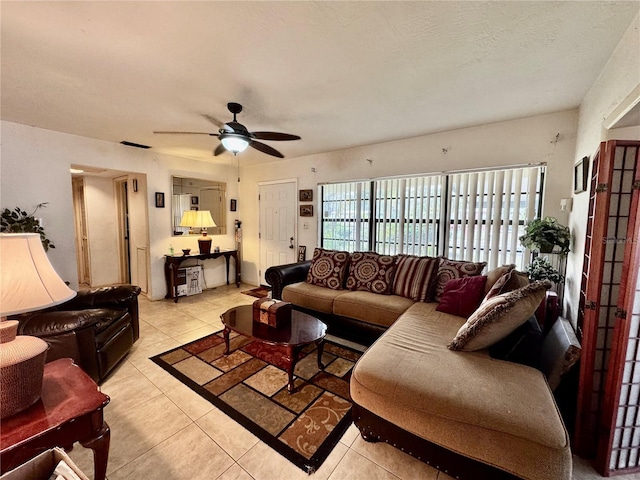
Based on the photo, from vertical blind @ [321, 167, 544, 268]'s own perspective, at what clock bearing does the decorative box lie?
The decorative box is roughly at 12 o'clock from the vertical blind.

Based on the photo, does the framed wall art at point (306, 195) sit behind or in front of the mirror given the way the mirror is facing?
in front

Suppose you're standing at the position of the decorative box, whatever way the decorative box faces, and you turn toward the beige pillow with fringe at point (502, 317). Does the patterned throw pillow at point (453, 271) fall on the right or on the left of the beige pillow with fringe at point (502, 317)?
left

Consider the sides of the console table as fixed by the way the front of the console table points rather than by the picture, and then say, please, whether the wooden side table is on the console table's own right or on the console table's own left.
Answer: on the console table's own right

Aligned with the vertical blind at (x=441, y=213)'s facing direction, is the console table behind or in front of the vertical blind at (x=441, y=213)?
in front

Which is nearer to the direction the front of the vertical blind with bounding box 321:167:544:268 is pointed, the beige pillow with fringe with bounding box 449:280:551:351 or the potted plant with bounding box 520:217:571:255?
the beige pillow with fringe

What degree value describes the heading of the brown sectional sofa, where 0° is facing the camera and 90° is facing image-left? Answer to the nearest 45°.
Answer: approximately 45°

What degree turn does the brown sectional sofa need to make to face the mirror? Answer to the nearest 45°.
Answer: approximately 90° to its right

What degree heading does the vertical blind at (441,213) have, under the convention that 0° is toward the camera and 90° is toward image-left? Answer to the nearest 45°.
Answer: approximately 45°
